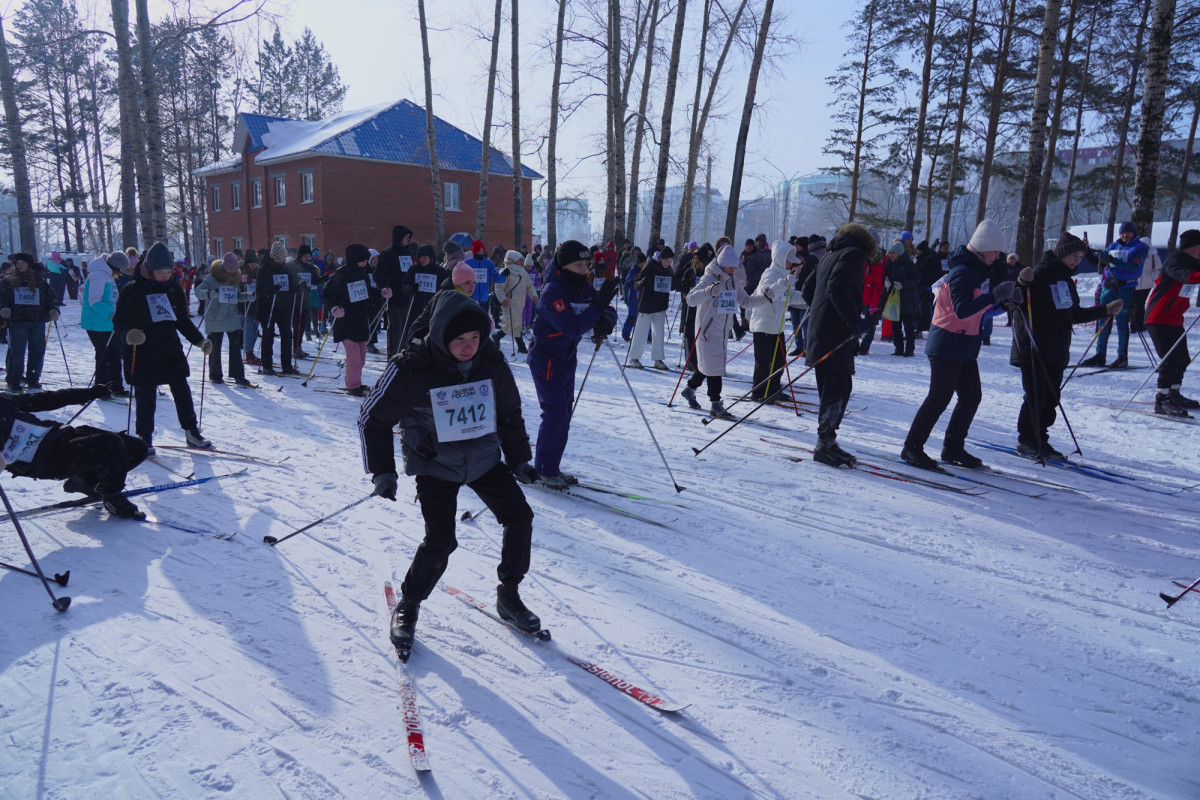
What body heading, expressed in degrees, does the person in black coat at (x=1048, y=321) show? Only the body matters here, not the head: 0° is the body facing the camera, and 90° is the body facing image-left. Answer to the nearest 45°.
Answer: approximately 315°

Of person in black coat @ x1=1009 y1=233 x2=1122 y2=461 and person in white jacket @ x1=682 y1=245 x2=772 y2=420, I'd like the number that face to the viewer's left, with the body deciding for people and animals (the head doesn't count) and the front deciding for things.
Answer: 0

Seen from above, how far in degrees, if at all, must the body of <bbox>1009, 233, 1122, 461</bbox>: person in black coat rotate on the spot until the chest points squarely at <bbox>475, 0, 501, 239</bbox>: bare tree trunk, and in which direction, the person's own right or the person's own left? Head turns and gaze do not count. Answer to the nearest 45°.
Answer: approximately 180°

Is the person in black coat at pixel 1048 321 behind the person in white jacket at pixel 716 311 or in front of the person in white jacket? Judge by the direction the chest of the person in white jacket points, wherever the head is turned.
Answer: in front

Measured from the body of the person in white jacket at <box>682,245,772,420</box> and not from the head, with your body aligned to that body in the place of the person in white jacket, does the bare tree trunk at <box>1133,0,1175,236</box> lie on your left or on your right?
on your left

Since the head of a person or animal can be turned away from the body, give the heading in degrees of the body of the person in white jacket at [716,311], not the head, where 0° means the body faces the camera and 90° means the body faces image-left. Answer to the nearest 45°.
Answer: approximately 315°

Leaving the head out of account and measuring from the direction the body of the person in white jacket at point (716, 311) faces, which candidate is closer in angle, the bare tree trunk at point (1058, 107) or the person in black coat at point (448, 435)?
the person in black coat

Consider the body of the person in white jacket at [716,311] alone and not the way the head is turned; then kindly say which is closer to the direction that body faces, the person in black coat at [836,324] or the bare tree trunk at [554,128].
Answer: the person in black coat

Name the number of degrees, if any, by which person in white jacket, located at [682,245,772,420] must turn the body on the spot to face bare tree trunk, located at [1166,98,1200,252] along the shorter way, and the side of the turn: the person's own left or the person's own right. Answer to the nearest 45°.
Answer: approximately 90° to the person's own left

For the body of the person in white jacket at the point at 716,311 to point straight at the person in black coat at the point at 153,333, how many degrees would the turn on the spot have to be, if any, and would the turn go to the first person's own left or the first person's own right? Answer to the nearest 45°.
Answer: approximately 90° to the first person's own right

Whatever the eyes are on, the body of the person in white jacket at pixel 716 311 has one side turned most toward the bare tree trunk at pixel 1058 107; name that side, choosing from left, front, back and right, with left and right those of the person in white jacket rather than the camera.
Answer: left
